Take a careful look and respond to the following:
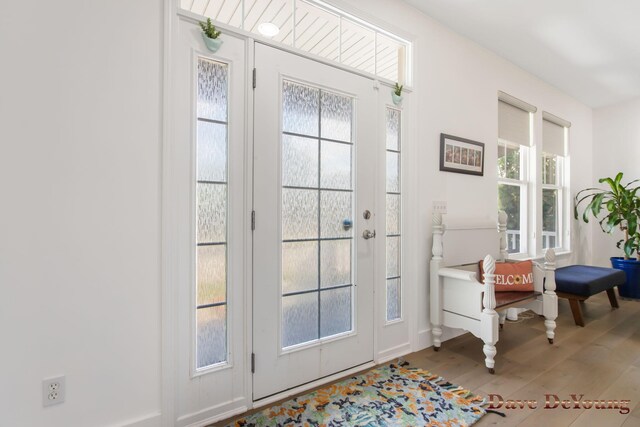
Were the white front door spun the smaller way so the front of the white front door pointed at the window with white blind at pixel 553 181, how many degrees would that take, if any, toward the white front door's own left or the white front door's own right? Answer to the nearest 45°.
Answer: approximately 90° to the white front door's own left

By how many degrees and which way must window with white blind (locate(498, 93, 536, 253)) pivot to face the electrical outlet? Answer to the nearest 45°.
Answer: approximately 90° to its right

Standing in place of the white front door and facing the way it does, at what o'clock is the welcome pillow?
The welcome pillow is roughly at 10 o'clock from the white front door.

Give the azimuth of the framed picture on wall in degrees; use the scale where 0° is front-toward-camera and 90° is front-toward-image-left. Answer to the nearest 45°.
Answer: approximately 315°

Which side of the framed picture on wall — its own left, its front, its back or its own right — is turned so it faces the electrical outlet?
right

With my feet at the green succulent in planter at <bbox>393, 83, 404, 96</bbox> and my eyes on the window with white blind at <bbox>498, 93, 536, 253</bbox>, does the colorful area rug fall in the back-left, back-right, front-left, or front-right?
back-right

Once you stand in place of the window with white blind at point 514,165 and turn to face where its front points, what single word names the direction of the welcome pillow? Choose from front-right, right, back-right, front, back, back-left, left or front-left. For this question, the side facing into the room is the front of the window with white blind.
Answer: front-right
